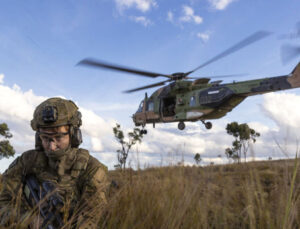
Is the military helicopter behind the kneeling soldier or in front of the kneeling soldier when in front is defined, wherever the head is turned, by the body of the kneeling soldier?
behind

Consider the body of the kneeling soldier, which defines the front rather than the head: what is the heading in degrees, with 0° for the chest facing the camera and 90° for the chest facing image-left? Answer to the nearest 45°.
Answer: approximately 0°

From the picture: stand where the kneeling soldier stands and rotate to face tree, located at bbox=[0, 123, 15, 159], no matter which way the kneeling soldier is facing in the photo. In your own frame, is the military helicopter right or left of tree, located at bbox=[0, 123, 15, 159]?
right

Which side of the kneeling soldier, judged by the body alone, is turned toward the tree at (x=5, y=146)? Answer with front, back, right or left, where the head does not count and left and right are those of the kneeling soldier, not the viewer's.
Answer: back

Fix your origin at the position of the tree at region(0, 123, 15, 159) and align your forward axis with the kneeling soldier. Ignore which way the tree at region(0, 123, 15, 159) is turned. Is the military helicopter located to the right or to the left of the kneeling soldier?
left
